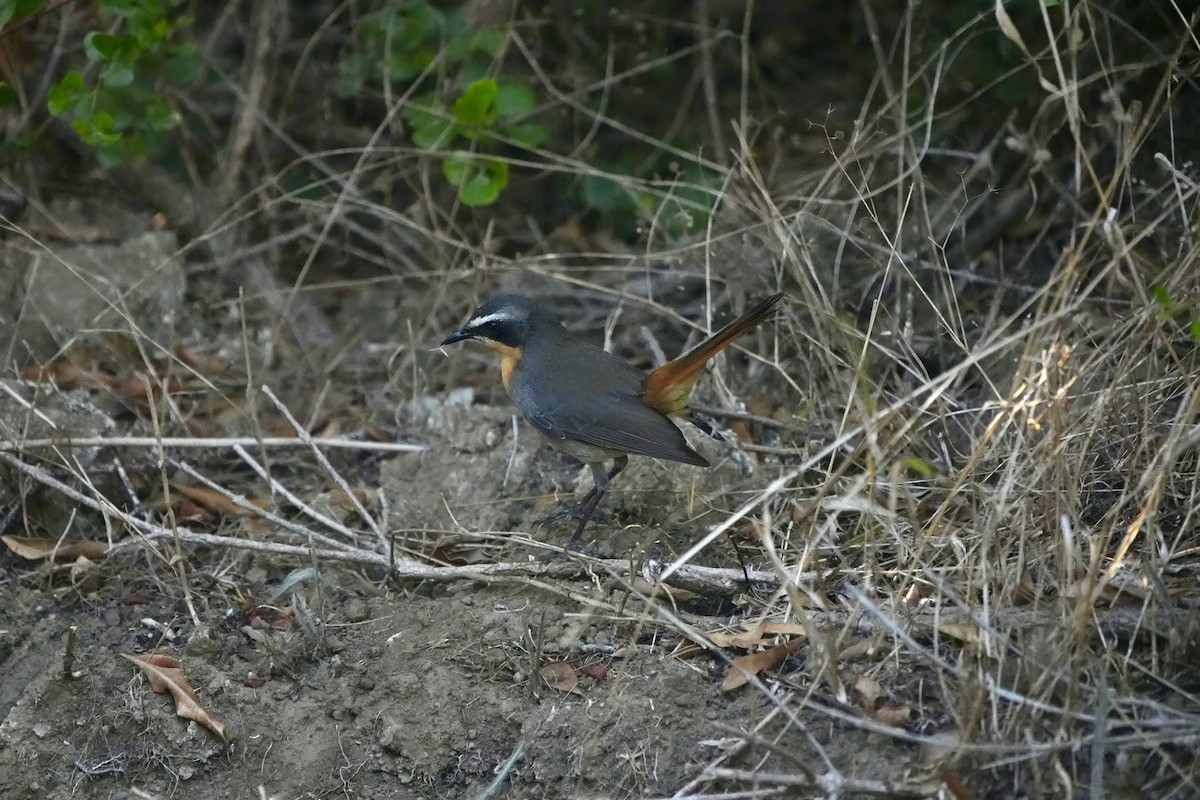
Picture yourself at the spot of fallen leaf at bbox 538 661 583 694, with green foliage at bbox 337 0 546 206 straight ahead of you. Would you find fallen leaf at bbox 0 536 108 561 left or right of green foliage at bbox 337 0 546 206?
left

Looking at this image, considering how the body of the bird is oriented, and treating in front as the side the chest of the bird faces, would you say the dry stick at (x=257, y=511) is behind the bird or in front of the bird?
in front

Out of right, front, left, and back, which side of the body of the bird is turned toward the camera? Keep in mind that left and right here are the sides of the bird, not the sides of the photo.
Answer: left

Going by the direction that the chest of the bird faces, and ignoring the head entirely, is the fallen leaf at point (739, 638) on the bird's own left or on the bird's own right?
on the bird's own left

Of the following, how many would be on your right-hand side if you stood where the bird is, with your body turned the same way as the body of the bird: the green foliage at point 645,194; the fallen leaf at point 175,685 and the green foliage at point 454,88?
2

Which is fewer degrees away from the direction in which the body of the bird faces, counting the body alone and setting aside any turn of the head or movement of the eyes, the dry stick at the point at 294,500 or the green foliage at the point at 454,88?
the dry stick

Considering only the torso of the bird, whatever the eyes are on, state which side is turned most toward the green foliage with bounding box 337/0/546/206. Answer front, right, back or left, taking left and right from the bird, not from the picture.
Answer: right

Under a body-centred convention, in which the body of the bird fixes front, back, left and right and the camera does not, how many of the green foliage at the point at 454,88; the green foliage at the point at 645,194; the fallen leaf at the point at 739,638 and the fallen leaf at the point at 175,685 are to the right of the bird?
2

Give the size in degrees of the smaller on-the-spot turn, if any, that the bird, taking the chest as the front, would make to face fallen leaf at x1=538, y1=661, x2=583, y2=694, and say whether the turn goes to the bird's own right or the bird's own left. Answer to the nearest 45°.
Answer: approximately 90° to the bird's own left

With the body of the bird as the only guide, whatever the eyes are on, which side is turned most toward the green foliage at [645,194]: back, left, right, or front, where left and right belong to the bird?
right

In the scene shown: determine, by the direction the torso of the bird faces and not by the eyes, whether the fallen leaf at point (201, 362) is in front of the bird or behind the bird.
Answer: in front

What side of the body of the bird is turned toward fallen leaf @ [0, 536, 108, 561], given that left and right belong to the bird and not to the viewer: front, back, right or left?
front
